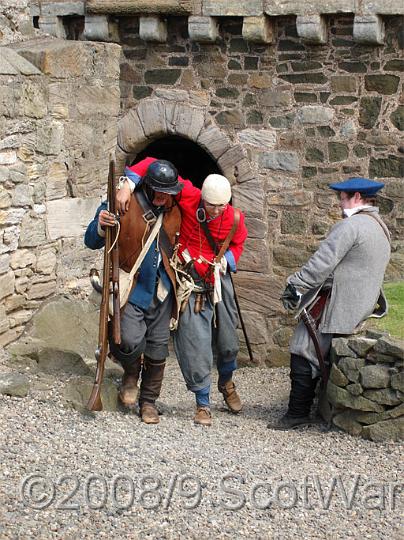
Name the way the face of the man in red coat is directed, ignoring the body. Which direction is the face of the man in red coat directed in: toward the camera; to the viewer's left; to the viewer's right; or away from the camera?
toward the camera

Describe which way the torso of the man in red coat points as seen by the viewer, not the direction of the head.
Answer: toward the camera

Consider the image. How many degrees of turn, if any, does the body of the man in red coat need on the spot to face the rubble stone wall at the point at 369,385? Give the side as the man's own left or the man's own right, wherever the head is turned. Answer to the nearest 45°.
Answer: approximately 90° to the man's own left

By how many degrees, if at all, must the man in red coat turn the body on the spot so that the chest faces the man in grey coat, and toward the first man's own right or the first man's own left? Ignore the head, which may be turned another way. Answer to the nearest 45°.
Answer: approximately 90° to the first man's own left
